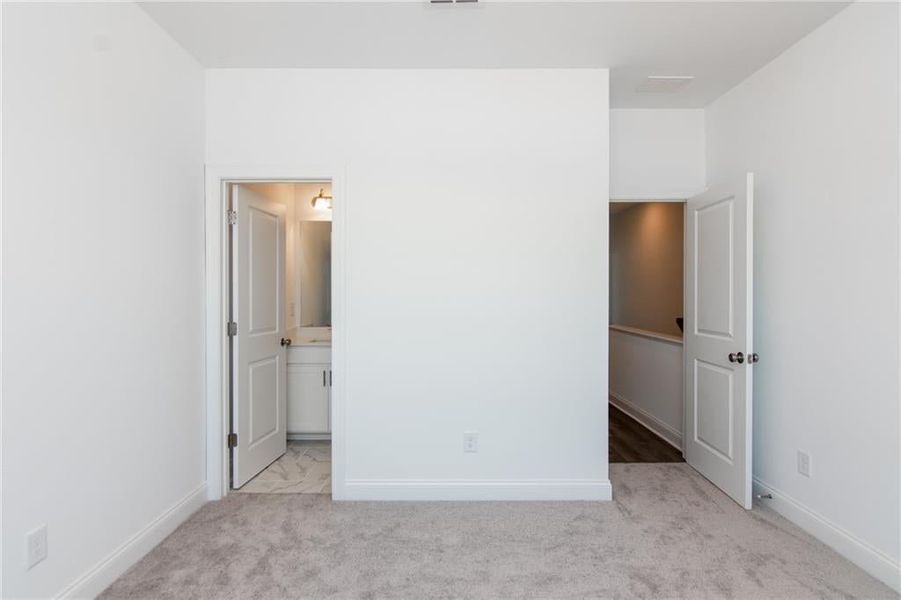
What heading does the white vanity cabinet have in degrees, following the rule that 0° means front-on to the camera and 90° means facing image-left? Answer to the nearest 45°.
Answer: approximately 0°

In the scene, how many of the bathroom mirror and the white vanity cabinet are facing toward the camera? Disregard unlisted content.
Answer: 2

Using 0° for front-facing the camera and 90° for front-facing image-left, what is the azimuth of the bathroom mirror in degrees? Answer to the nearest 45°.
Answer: approximately 0°

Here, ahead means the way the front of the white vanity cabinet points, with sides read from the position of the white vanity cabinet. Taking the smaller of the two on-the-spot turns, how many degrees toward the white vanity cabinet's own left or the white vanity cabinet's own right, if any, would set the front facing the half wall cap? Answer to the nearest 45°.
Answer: approximately 90° to the white vanity cabinet's own left
